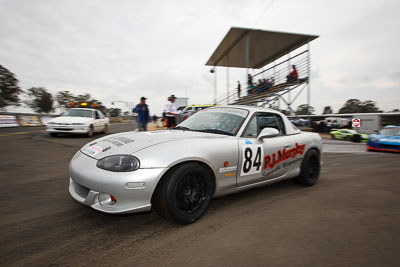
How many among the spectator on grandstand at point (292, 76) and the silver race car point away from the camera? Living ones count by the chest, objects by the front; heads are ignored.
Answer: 0

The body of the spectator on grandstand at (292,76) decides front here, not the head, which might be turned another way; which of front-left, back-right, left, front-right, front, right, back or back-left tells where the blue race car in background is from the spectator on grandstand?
back-left

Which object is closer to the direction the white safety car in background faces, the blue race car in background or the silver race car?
the silver race car

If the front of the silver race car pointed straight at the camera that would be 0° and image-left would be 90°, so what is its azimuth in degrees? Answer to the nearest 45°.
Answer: approximately 45°

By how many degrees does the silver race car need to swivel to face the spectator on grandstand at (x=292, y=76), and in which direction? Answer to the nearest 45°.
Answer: approximately 180°

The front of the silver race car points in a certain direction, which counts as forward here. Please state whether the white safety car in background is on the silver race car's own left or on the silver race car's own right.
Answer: on the silver race car's own right

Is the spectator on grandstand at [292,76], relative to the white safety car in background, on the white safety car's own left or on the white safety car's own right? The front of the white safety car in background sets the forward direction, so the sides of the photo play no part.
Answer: on the white safety car's own left

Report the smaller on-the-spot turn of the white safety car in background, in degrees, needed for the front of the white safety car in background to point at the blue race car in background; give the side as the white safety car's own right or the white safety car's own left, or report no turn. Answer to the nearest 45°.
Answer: approximately 90° to the white safety car's own left

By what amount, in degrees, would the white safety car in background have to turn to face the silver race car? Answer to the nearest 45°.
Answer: approximately 45° to its left

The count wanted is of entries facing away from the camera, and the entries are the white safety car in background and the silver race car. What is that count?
0

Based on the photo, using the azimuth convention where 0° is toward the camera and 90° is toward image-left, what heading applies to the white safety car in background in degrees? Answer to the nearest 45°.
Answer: approximately 45°
